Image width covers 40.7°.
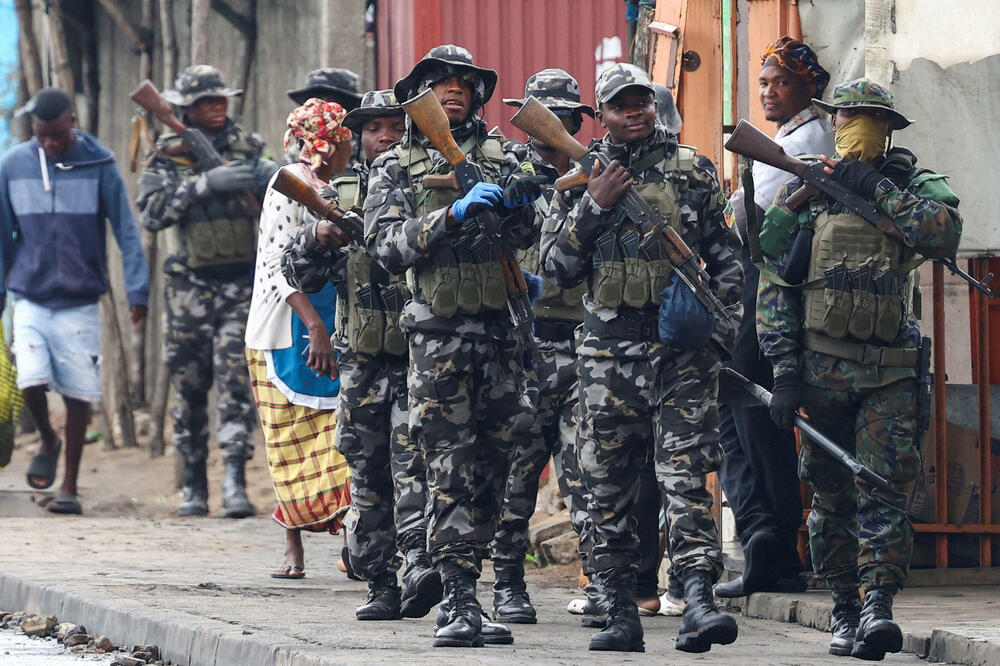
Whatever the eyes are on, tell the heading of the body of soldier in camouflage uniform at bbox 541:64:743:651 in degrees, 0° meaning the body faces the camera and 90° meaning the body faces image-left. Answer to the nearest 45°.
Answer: approximately 0°

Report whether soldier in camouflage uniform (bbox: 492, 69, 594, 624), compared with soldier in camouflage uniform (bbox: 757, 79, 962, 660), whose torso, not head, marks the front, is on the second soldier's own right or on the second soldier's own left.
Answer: on the second soldier's own right

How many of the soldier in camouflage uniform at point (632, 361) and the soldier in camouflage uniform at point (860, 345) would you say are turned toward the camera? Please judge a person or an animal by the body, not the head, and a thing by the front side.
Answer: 2

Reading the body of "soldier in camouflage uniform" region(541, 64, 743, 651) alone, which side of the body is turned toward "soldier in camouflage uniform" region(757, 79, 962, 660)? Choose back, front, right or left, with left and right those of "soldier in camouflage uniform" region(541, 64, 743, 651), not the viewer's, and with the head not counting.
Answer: left

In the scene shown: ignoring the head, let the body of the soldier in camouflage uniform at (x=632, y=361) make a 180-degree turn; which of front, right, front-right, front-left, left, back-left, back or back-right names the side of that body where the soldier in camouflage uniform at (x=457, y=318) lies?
left

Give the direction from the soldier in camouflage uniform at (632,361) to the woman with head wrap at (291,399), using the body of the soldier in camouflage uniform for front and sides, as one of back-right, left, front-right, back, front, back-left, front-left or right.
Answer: back-right

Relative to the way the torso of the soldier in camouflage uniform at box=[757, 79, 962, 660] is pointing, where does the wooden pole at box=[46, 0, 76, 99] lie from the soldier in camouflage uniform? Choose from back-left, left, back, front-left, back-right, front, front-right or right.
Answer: back-right

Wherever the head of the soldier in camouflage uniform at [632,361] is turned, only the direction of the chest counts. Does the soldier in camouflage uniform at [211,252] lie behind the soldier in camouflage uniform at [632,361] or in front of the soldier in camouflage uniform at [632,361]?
behind

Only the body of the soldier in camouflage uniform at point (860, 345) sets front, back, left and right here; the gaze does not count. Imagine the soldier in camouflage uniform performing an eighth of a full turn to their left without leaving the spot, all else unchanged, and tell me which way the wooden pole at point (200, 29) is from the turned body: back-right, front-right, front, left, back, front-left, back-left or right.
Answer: back

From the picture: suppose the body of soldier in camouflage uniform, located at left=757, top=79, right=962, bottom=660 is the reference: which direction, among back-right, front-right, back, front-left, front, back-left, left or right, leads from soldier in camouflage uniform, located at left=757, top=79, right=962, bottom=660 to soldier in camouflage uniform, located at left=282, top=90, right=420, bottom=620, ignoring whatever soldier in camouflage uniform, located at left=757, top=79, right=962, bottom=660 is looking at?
right
